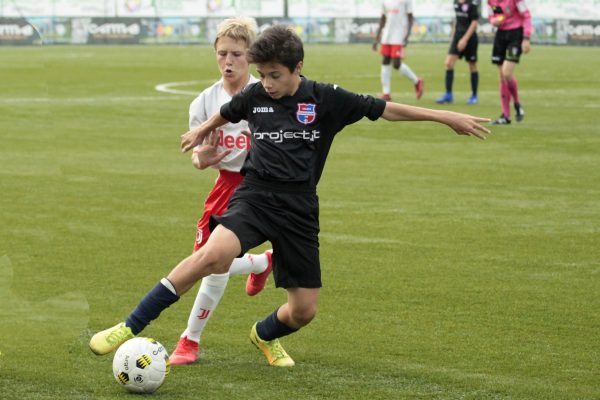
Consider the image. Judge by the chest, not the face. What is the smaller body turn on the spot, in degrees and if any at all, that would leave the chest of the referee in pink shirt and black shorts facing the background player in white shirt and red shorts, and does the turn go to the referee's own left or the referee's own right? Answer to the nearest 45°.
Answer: approximately 90° to the referee's own right

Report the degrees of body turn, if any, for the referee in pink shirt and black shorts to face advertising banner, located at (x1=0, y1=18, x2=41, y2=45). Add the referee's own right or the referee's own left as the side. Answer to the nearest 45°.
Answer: approximately 90° to the referee's own right

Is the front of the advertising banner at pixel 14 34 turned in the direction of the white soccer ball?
yes

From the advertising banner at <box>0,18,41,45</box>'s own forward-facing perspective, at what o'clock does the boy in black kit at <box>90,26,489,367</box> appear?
The boy in black kit is roughly at 12 o'clock from the advertising banner.

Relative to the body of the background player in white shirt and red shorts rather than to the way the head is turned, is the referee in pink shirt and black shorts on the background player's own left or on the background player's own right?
on the background player's own left

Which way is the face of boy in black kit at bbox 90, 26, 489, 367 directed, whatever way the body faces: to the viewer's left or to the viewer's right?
to the viewer's left

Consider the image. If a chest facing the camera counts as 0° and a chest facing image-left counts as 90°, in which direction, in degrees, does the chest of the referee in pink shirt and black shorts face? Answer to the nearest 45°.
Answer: approximately 45°

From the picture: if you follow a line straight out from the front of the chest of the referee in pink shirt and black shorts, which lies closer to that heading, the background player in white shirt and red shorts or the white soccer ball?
the white soccer ball
